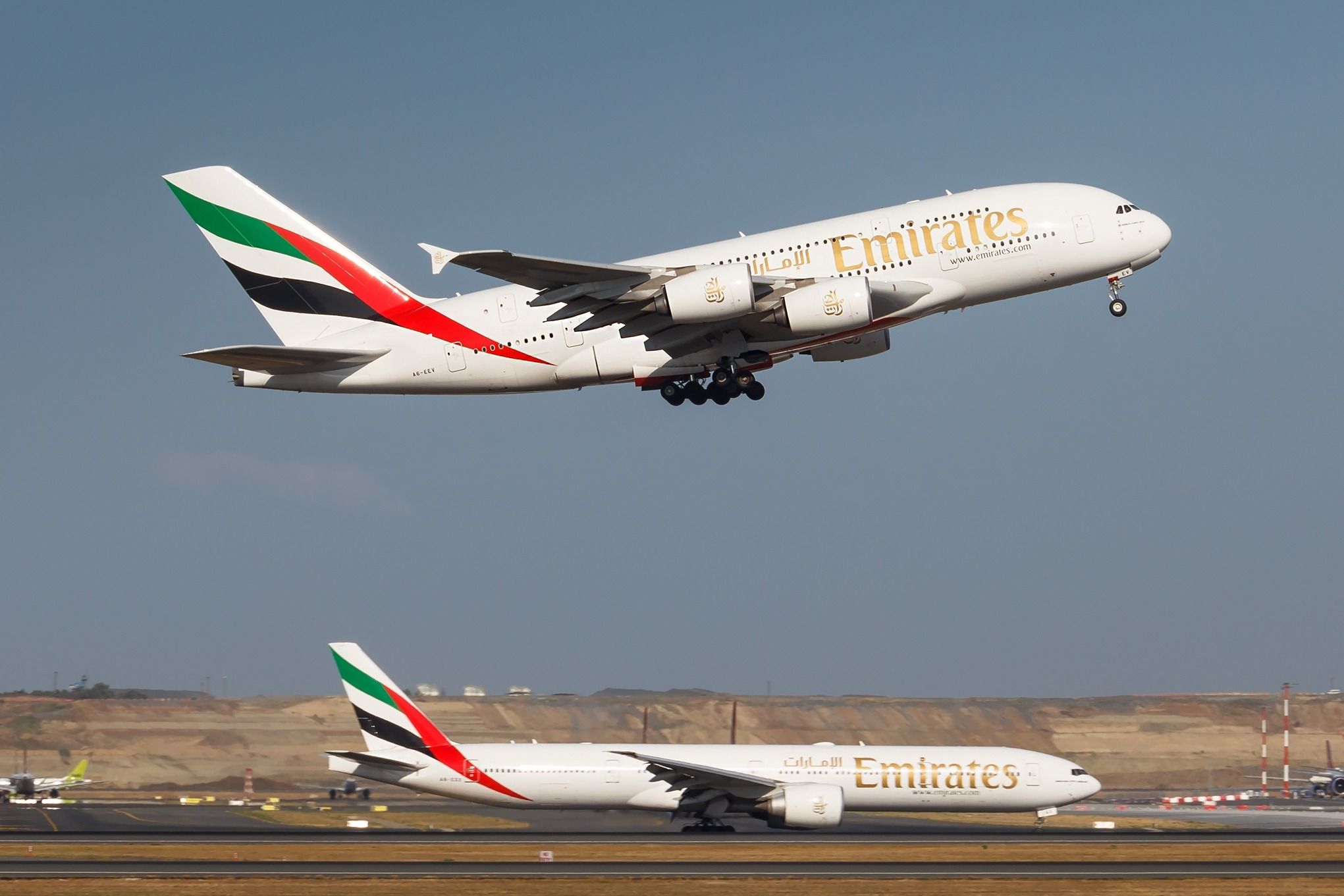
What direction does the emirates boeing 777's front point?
to the viewer's right

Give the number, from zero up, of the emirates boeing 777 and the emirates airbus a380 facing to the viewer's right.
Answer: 2

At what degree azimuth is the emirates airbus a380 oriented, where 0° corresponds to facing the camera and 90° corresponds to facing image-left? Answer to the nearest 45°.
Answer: approximately 270°
